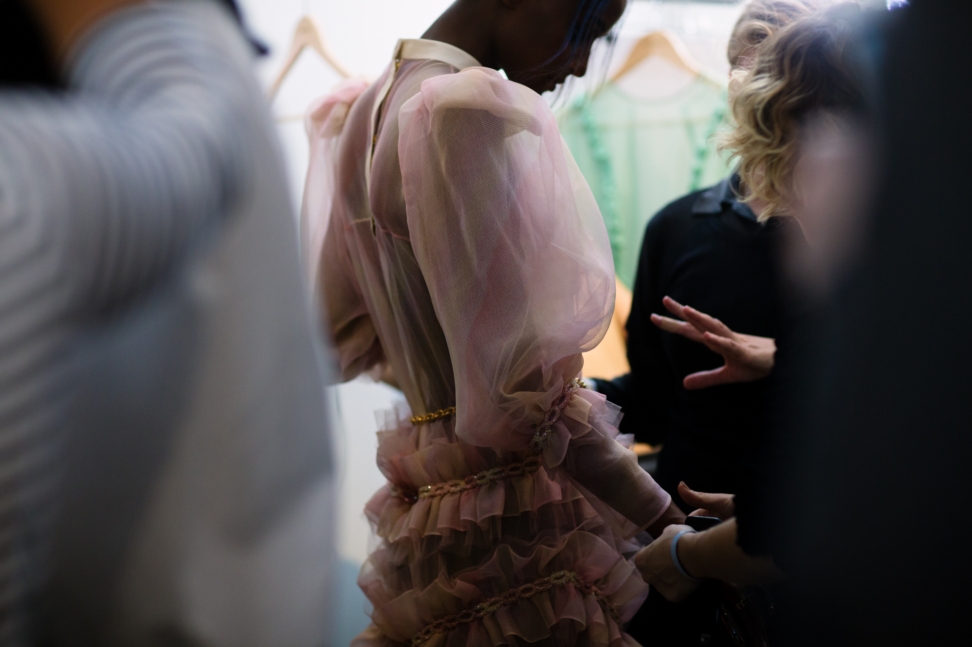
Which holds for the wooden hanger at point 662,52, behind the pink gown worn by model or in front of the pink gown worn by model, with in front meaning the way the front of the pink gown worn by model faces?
in front

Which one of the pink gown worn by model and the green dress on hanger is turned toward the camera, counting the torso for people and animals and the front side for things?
the green dress on hanger

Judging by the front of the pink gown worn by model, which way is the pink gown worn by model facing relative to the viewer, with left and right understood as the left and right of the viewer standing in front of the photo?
facing away from the viewer and to the right of the viewer

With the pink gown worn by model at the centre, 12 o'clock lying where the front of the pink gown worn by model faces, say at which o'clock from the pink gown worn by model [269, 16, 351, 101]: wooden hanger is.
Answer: The wooden hanger is roughly at 10 o'clock from the pink gown worn by model.

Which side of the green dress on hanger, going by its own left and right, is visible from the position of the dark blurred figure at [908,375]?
front

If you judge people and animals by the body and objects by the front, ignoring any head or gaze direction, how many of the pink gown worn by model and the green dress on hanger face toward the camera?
1

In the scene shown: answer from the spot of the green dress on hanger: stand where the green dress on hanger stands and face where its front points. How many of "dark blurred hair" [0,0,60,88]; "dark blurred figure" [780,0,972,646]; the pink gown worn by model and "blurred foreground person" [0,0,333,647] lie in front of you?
4

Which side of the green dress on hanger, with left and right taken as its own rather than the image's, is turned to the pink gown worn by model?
front

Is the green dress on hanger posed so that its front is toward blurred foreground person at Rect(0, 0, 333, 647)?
yes

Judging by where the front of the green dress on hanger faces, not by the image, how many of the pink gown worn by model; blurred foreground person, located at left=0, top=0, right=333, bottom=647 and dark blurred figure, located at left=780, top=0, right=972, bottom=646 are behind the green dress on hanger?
0

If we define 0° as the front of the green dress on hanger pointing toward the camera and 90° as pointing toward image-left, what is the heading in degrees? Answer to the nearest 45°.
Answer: approximately 0°
